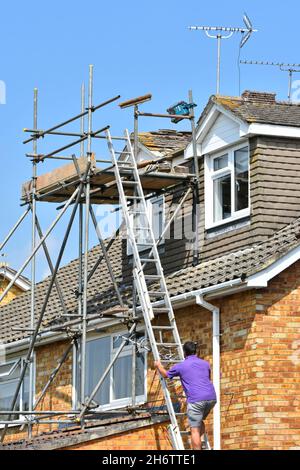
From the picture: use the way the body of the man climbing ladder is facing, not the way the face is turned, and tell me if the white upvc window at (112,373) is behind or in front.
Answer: in front

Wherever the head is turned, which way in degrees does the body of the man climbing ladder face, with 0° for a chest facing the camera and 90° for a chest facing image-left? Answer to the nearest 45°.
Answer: approximately 135°

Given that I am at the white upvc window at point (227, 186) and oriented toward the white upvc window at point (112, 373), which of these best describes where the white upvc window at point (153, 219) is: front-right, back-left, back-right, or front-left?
front-right

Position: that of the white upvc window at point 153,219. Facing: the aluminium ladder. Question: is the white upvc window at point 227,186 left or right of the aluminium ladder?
left

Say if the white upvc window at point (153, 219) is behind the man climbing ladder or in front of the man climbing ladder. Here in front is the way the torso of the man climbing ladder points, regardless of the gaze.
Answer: in front
